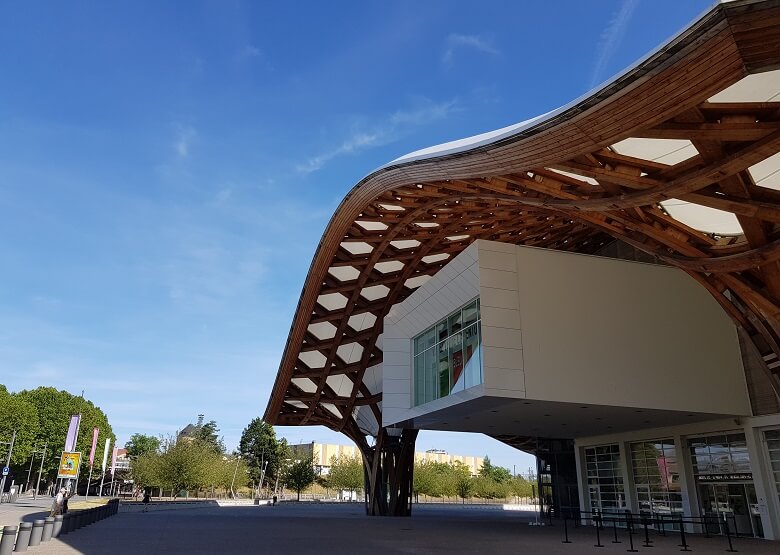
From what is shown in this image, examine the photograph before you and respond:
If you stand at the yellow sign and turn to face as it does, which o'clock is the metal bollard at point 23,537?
The metal bollard is roughly at 12 o'clock from the yellow sign.

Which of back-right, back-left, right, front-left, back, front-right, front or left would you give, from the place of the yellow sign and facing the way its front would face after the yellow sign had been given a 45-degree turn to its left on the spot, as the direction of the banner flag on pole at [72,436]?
back-left

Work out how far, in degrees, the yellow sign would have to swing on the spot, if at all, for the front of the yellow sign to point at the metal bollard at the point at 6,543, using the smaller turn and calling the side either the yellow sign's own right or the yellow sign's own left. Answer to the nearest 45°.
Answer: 0° — it already faces it

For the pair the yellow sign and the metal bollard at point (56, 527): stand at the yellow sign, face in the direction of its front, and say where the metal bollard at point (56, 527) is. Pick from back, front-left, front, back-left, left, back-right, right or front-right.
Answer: front

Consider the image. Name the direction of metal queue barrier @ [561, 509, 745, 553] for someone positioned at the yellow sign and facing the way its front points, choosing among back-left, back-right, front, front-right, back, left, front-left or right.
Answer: front-left

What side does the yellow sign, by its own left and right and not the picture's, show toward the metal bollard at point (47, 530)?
front

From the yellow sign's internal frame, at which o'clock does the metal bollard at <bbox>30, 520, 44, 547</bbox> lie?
The metal bollard is roughly at 12 o'clock from the yellow sign.

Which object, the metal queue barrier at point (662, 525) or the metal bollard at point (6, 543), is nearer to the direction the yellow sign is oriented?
the metal bollard

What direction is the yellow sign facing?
toward the camera
